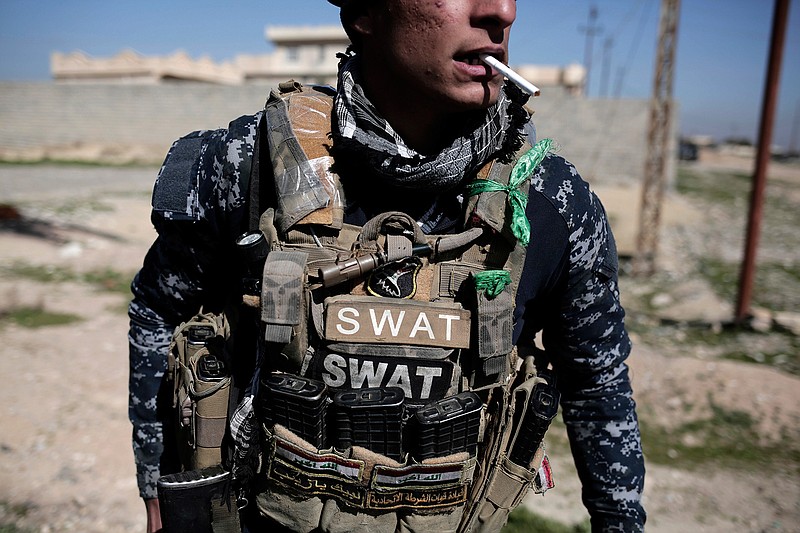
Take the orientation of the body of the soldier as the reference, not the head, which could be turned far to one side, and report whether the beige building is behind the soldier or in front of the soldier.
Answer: behind

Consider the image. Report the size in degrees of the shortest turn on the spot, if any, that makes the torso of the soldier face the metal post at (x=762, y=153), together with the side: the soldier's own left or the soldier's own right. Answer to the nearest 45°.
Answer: approximately 135° to the soldier's own left

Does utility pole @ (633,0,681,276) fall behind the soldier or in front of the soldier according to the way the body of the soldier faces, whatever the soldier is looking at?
behind

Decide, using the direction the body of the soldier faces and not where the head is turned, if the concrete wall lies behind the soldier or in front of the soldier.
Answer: behind

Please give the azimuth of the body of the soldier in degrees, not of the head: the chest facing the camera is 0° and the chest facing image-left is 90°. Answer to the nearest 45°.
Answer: approximately 0°

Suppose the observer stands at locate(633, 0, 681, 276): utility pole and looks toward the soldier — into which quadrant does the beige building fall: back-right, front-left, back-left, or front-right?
back-right
